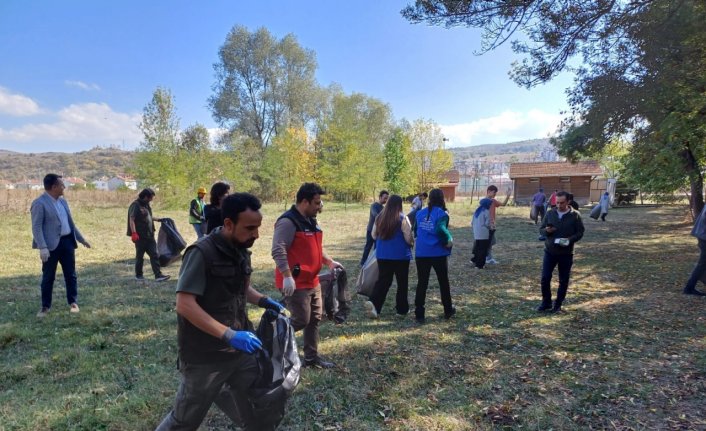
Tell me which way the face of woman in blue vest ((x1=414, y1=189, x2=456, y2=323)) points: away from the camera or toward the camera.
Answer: away from the camera

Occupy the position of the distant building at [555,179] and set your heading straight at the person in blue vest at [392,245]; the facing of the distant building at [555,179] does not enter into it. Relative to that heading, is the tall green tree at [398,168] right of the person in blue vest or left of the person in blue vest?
right

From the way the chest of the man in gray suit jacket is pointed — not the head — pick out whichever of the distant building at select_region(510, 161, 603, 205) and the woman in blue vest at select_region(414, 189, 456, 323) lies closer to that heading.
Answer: the woman in blue vest

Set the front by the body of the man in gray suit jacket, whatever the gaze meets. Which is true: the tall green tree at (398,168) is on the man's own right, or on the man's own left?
on the man's own left

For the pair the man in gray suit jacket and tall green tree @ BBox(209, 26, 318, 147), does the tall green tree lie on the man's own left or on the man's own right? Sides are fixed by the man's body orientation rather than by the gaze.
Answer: on the man's own left

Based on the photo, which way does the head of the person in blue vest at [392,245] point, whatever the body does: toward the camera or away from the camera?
away from the camera

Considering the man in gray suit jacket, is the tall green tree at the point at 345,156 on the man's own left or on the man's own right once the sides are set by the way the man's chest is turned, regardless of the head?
on the man's own left

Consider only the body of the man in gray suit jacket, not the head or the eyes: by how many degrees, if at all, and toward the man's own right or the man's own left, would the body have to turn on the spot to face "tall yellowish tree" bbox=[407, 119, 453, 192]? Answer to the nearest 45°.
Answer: approximately 90° to the man's own left
